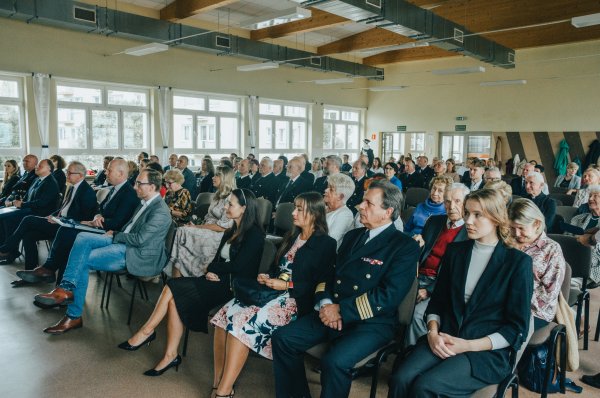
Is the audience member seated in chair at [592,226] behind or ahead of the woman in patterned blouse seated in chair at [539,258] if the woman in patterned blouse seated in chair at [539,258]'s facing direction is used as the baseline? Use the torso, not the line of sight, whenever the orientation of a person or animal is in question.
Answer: behind

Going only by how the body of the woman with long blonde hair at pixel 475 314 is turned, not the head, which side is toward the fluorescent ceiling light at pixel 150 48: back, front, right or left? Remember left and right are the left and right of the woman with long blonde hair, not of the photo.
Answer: right

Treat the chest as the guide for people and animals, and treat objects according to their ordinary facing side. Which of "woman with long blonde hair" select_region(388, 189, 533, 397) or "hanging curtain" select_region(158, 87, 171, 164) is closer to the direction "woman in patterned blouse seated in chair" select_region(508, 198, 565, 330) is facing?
the woman with long blonde hair

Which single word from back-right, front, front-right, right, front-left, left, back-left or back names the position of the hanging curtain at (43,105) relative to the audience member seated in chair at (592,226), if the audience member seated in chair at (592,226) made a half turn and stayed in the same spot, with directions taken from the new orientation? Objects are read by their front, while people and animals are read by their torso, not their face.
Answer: back-left

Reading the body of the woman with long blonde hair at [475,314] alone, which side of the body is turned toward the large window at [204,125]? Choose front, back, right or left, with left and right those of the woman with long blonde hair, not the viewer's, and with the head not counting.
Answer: right

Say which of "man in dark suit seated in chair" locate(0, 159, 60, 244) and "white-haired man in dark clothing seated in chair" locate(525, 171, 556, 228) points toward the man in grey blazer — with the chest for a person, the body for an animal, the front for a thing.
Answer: "white-haired man in dark clothing seated in chair" locate(525, 171, 556, 228)

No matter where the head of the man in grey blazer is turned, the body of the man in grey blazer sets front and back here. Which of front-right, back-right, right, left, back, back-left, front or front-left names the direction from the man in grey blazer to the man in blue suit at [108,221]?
right

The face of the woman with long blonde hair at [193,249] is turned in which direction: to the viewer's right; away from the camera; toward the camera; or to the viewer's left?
to the viewer's left

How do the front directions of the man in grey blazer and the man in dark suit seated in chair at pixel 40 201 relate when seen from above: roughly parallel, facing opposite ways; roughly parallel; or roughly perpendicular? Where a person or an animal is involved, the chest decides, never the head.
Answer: roughly parallel

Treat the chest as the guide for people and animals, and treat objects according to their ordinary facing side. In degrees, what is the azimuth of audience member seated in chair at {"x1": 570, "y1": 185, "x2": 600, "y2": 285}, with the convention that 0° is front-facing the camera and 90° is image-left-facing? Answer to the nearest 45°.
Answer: approximately 45°

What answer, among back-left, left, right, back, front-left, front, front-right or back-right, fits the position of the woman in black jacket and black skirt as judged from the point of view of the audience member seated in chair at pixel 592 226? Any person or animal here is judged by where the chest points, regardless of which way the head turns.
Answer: front

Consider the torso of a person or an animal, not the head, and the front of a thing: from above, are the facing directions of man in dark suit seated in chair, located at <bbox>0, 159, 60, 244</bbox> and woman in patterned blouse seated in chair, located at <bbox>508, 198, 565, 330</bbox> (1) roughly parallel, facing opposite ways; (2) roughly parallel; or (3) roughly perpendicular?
roughly parallel

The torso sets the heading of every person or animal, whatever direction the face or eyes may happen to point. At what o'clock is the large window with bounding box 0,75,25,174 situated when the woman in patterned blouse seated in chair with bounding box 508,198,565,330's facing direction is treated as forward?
The large window is roughly at 2 o'clock from the woman in patterned blouse seated in chair.

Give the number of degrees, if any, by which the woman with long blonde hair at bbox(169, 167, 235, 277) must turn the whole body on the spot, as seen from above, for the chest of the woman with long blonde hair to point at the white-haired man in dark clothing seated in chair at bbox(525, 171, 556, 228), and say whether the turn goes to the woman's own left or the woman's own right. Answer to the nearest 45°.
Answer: approximately 180°

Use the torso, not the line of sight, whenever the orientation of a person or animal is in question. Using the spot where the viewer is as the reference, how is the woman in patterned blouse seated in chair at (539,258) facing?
facing the viewer and to the left of the viewer

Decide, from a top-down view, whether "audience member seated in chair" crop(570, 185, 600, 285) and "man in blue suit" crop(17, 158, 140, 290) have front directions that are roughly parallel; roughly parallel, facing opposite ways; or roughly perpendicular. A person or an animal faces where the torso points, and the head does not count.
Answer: roughly parallel

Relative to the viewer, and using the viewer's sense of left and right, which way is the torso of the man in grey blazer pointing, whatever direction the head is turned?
facing to the left of the viewer

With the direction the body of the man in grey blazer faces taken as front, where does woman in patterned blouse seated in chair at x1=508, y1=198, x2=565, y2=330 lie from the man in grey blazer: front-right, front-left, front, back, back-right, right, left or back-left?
back-left

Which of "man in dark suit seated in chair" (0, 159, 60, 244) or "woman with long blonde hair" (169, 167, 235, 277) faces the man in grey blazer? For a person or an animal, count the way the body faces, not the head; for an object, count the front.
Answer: the woman with long blonde hair

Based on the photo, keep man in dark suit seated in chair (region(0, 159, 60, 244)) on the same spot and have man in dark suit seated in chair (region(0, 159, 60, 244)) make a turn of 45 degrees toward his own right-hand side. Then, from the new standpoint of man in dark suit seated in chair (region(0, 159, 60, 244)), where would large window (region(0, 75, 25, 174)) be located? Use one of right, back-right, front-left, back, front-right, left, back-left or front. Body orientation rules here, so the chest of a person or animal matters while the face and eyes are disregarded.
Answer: front-right

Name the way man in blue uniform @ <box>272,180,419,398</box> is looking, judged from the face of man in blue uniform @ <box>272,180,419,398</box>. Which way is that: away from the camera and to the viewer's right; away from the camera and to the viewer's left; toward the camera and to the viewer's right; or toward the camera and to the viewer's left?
toward the camera and to the viewer's left
